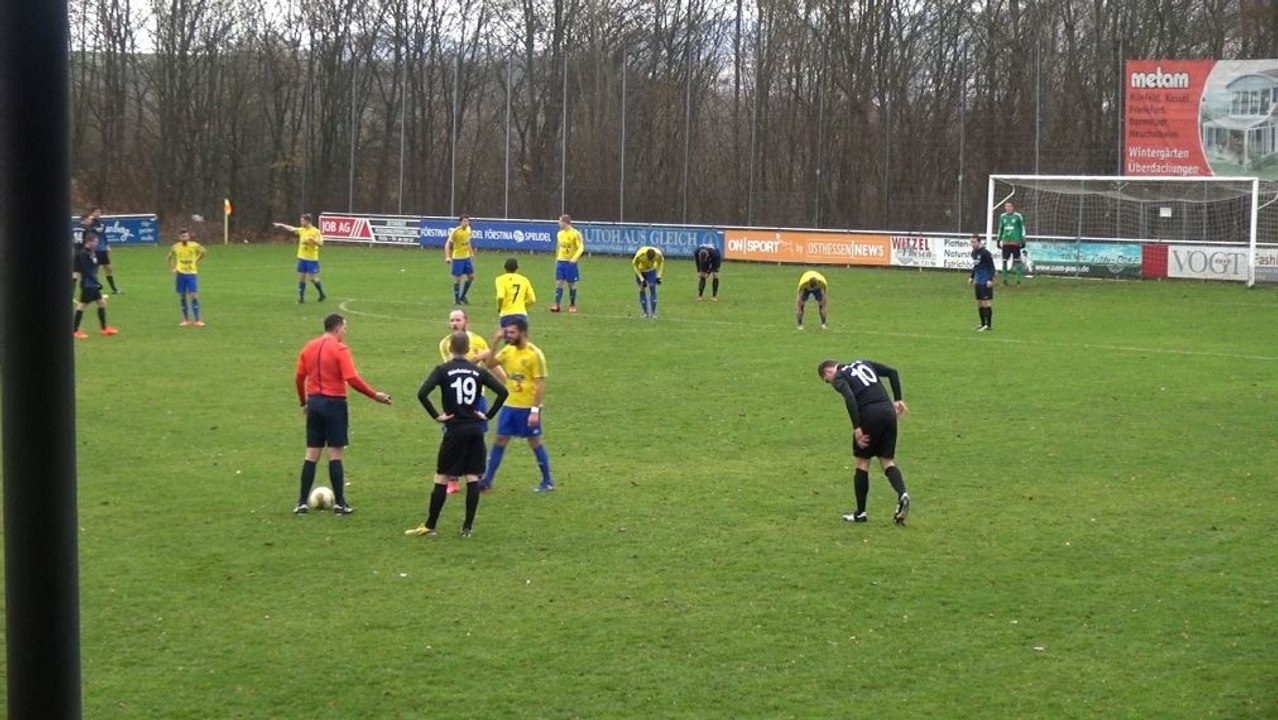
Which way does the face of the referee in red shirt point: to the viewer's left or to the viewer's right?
to the viewer's right

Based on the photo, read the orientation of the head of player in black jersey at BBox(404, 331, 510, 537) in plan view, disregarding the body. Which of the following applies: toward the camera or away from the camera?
away from the camera

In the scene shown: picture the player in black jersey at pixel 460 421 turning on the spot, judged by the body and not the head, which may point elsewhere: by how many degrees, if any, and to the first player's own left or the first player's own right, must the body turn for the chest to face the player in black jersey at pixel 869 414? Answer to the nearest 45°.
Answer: approximately 90° to the first player's own right

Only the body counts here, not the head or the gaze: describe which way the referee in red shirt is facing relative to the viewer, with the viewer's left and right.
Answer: facing away from the viewer and to the right of the viewer

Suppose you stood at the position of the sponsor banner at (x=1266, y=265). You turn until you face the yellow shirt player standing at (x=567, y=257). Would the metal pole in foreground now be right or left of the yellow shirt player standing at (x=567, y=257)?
left

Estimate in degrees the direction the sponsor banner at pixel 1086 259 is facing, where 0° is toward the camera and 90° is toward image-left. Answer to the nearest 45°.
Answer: approximately 0°

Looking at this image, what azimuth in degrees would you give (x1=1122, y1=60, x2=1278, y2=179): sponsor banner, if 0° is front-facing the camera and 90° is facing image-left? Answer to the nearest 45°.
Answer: approximately 0°

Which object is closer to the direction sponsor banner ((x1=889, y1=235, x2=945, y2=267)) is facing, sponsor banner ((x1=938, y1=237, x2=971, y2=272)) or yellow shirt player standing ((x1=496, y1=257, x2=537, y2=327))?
the yellow shirt player standing

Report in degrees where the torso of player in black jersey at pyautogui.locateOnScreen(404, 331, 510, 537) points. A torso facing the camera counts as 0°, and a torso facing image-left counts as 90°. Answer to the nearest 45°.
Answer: approximately 180°

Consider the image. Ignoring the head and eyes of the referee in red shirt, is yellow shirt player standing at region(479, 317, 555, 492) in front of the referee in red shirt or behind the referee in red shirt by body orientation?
in front

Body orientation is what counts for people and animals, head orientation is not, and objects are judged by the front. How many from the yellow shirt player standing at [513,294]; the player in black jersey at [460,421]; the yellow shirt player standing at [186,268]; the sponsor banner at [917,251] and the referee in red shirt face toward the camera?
2
